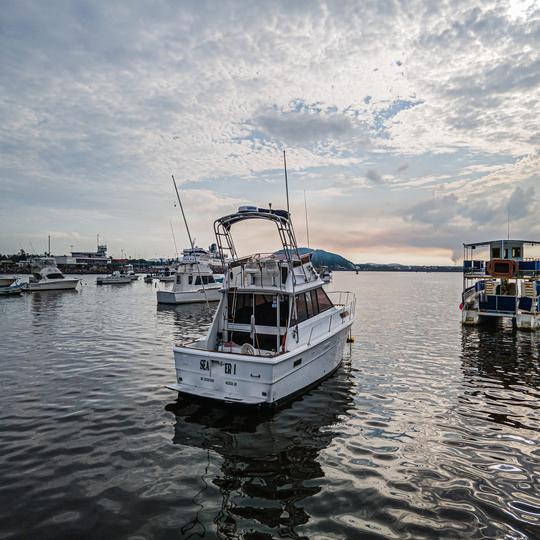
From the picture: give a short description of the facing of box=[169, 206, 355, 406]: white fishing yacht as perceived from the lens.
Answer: facing away from the viewer and to the right of the viewer

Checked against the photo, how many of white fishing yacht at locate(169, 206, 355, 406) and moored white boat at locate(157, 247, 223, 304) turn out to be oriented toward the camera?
0

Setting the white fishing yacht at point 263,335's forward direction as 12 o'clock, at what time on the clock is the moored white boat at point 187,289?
The moored white boat is roughly at 10 o'clock from the white fishing yacht.

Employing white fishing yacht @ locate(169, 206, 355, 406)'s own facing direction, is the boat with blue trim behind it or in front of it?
in front
